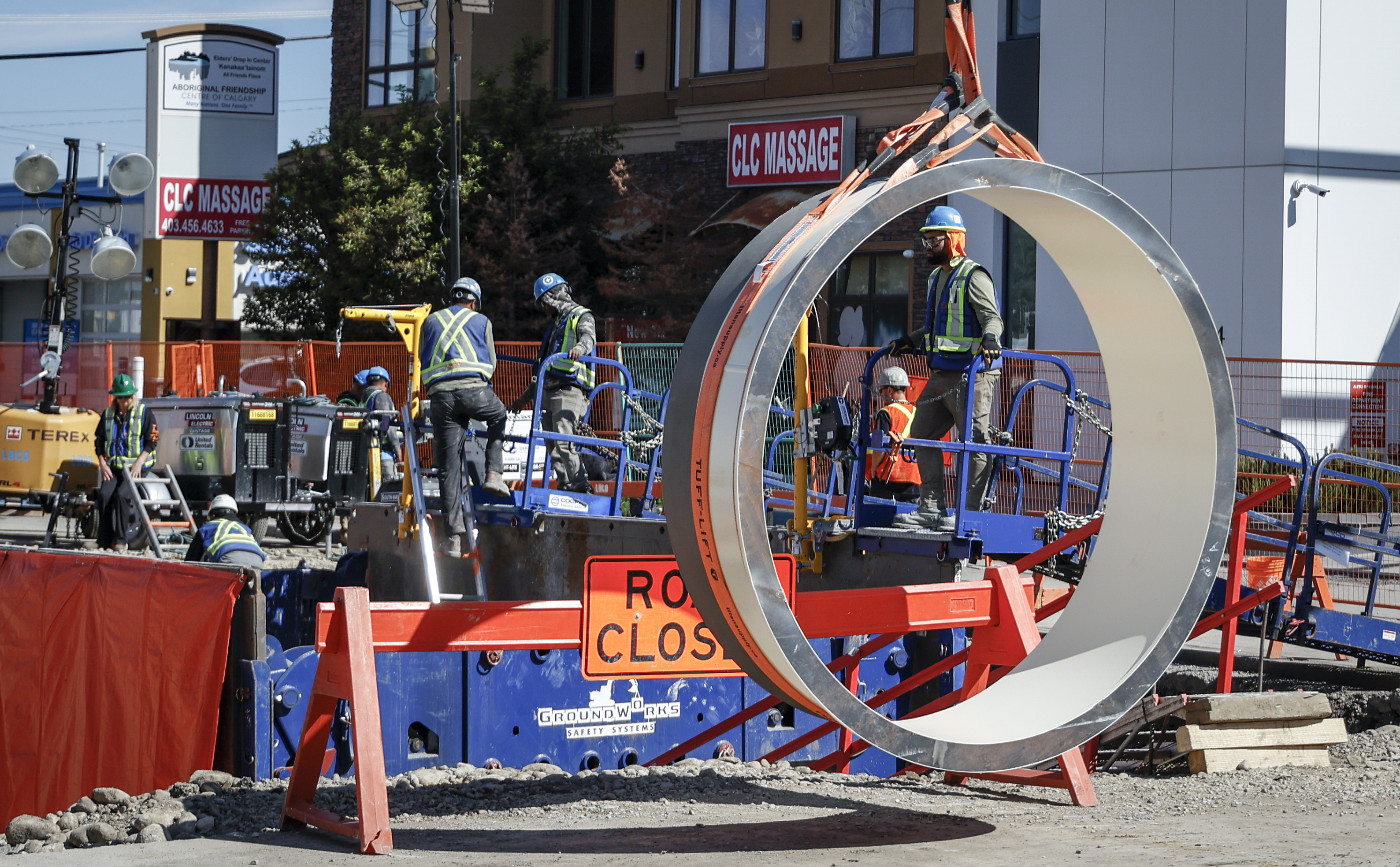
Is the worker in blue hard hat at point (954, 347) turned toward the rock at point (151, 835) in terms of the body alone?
yes

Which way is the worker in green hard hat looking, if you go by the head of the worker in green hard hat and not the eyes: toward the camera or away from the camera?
toward the camera

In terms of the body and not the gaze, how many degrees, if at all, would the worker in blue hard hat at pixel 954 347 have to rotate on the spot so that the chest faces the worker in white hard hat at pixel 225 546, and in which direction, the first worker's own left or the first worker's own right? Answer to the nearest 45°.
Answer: approximately 45° to the first worker's own right

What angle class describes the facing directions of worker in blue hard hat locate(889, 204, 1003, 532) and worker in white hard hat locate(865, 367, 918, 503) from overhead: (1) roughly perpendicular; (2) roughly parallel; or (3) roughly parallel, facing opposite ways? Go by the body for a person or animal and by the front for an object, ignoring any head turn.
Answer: roughly perpendicular

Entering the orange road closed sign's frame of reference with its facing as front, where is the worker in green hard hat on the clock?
The worker in green hard hat is roughly at 5 o'clock from the orange road closed sign.

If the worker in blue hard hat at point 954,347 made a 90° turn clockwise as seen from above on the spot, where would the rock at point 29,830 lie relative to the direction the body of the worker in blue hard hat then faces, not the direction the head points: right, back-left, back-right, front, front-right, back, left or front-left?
left

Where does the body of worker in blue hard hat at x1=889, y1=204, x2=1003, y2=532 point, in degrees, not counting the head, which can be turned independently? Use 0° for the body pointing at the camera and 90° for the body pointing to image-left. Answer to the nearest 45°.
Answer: approximately 45°

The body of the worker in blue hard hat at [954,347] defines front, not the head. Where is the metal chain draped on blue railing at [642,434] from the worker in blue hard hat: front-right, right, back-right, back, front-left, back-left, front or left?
right

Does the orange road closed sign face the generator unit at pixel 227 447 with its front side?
no

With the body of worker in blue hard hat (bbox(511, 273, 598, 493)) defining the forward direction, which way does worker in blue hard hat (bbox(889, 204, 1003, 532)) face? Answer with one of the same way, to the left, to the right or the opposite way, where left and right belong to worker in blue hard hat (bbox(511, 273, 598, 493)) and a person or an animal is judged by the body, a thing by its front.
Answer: the same way

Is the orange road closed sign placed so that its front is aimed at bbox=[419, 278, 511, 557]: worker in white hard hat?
no

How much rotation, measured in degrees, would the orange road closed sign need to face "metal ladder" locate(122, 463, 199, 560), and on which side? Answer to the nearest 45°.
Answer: approximately 135° to its right

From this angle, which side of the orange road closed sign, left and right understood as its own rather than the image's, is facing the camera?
front

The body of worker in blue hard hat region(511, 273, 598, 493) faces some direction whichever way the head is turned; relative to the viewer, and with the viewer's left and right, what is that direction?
facing the viewer and to the left of the viewer
